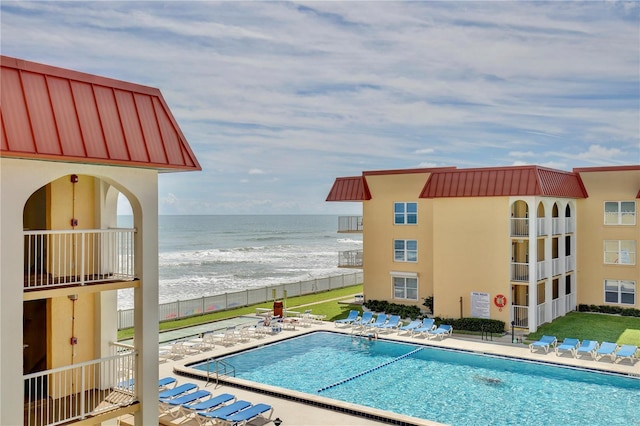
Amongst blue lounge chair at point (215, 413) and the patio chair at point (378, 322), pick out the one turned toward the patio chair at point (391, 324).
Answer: the blue lounge chair

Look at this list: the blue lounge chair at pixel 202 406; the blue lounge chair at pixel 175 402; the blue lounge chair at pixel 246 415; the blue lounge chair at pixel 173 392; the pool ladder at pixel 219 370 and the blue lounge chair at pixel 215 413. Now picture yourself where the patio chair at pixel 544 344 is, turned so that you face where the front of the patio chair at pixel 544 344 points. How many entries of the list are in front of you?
6

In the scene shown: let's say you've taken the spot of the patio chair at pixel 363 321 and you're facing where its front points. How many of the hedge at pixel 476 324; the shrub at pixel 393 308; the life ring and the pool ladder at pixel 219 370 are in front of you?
1

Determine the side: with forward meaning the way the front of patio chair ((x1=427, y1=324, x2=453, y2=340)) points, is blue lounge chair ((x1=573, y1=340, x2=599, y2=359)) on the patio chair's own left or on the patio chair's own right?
on the patio chair's own left

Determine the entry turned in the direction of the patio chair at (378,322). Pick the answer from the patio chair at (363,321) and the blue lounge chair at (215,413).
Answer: the blue lounge chair

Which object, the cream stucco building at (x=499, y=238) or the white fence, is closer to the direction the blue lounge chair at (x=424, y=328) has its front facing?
the white fence

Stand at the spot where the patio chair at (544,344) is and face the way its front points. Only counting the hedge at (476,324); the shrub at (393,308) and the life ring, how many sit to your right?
3

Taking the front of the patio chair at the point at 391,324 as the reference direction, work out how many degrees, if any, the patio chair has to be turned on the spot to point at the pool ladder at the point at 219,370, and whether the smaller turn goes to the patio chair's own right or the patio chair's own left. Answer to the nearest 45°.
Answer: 0° — it already faces it

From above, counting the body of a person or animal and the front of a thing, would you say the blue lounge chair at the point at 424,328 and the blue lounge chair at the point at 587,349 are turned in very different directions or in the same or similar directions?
same or similar directions

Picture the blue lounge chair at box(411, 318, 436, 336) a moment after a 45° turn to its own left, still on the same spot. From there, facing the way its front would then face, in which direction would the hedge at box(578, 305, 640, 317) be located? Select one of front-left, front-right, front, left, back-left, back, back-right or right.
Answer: back-left

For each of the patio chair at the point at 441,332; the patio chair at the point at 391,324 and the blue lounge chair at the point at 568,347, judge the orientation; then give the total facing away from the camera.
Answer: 0

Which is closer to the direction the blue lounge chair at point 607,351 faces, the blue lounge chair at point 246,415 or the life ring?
the blue lounge chair

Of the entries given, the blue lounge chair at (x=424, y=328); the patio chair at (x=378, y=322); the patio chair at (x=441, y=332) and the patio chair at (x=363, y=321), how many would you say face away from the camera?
0

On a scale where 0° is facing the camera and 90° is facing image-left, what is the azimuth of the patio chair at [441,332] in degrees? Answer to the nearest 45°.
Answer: approximately 45°

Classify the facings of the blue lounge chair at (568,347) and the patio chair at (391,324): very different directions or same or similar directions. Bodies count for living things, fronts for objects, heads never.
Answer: same or similar directions

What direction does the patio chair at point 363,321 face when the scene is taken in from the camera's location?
facing the viewer and to the left of the viewer

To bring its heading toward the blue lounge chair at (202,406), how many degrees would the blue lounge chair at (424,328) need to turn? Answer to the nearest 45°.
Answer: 0° — it already faces it

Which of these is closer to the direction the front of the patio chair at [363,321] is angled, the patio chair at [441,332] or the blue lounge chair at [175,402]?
the blue lounge chair

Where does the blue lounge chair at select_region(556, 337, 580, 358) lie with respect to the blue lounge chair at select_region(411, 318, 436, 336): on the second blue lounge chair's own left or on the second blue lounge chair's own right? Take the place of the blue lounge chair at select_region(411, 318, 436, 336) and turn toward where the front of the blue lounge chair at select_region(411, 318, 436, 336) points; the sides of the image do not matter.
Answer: on the second blue lounge chair's own left

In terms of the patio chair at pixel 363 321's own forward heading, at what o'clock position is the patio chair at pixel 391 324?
the patio chair at pixel 391 324 is roughly at 8 o'clock from the patio chair at pixel 363 321.
